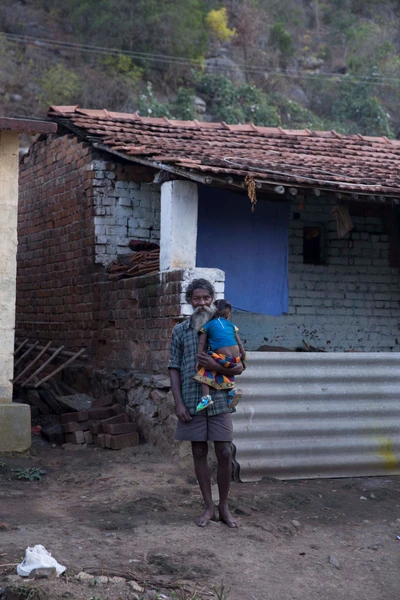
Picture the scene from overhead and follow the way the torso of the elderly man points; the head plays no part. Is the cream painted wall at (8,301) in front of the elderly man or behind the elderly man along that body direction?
behind

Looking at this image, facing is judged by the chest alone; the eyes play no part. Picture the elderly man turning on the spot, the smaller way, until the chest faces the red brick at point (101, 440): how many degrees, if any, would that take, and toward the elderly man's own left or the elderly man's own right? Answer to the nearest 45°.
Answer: approximately 180°

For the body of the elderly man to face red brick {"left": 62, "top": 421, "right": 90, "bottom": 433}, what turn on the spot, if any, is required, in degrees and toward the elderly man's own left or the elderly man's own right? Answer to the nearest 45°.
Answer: approximately 135° to the elderly man's own right

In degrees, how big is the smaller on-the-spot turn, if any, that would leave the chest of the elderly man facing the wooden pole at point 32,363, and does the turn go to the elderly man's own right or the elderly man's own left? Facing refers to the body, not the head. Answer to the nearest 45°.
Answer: approximately 135° to the elderly man's own right

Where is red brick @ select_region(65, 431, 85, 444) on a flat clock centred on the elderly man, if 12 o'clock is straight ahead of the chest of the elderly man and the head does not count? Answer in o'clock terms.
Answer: The red brick is roughly at 5 o'clock from the elderly man.

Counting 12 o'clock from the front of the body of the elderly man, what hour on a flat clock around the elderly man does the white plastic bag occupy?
The white plastic bag is roughly at 1 o'clock from the elderly man.

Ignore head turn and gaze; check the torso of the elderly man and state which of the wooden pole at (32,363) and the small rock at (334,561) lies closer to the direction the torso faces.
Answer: the small rock

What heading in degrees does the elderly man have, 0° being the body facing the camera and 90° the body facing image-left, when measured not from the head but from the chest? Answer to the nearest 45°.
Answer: approximately 0°

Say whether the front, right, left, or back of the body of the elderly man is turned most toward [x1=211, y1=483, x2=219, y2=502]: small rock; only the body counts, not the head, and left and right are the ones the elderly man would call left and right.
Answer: back

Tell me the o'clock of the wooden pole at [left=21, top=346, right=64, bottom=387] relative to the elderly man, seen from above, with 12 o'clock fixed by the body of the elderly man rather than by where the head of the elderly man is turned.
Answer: The wooden pole is roughly at 5 o'clock from the elderly man.

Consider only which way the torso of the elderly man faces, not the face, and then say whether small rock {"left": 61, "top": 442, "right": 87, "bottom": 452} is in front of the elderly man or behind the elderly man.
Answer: behind
